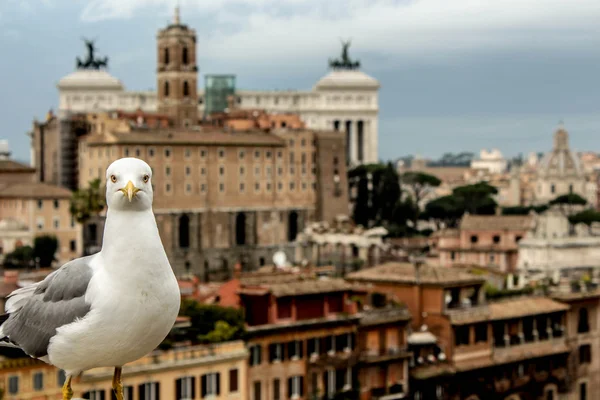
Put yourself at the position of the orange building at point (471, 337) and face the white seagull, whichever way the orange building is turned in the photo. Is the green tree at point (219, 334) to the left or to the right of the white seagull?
right

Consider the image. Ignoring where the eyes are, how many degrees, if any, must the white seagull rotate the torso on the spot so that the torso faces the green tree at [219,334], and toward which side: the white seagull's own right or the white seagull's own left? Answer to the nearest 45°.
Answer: approximately 135° to the white seagull's own left

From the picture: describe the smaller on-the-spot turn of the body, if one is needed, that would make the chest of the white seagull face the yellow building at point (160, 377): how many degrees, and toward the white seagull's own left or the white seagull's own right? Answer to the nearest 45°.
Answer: approximately 135° to the white seagull's own left

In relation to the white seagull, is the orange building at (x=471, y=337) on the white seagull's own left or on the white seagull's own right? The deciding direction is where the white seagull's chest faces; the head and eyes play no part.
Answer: on the white seagull's own left

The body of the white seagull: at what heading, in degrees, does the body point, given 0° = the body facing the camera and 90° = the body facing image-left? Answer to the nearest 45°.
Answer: approximately 315°
